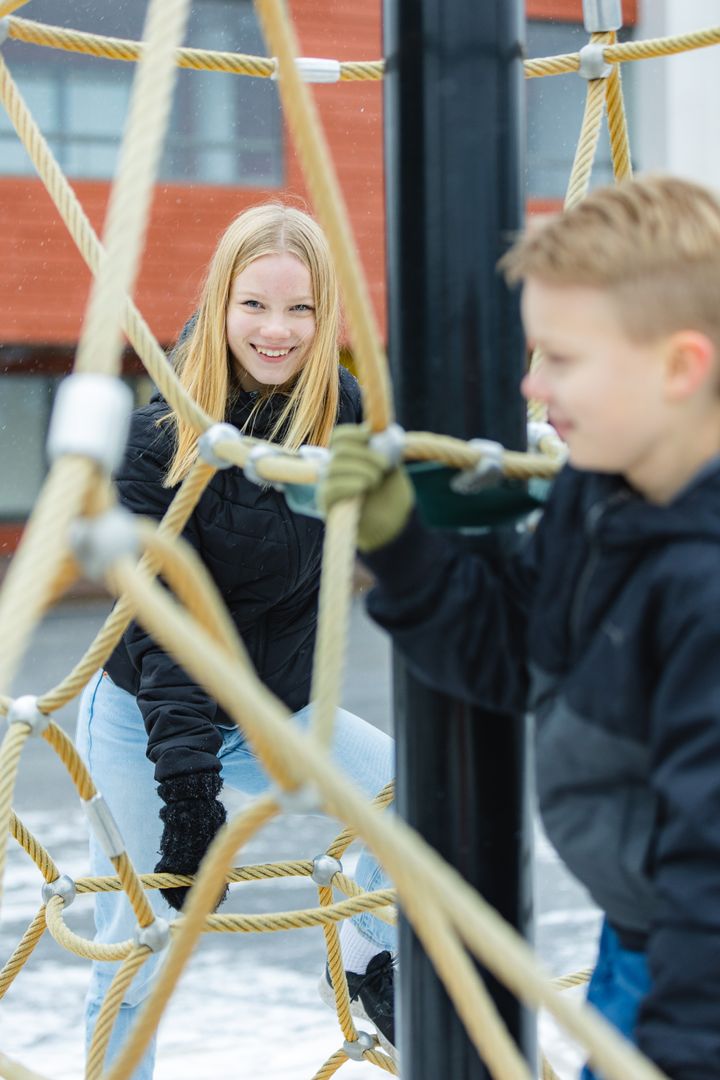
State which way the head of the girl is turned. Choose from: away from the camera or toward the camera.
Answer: toward the camera

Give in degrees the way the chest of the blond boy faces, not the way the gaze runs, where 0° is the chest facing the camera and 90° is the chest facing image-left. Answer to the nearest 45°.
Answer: approximately 90°

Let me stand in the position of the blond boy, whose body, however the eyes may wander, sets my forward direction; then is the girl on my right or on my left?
on my right
